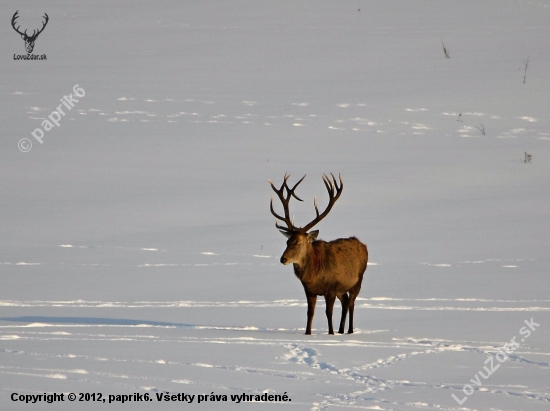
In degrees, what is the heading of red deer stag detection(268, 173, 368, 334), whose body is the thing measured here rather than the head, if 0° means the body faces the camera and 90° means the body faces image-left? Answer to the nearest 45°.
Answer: approximately 45°
